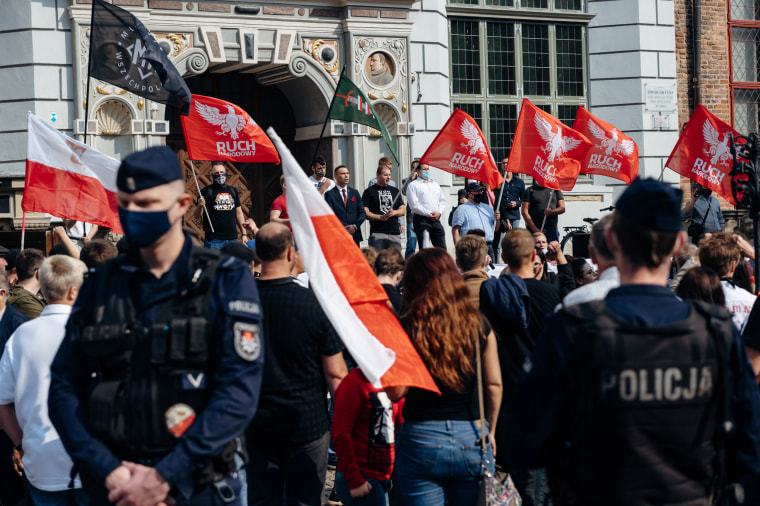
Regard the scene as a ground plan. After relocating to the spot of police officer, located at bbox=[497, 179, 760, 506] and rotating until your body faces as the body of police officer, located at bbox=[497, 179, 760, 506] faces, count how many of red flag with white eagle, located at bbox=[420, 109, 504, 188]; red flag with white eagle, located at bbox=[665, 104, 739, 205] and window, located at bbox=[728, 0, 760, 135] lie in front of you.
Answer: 3

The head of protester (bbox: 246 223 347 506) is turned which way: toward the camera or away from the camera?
away from the camera

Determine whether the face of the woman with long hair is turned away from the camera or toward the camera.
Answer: away from the camera

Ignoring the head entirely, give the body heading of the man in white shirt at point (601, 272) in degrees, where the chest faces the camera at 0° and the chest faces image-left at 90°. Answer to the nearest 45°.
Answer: approximately 135°

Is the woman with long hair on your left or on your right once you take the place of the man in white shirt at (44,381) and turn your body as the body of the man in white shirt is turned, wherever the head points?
on your right

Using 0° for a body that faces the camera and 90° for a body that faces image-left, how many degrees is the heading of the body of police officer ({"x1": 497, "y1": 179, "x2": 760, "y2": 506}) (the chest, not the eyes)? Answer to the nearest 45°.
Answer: approximately 180°

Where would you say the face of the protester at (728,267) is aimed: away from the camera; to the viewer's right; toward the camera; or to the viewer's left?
away from the camera

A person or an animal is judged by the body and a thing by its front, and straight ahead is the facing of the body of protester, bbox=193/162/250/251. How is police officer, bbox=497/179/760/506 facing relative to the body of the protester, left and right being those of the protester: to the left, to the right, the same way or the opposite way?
the opposite way

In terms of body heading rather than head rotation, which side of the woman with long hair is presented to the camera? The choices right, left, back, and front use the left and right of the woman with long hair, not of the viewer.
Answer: back

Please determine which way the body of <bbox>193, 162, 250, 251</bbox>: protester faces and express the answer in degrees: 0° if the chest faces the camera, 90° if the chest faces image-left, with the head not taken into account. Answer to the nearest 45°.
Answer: approximately 0°

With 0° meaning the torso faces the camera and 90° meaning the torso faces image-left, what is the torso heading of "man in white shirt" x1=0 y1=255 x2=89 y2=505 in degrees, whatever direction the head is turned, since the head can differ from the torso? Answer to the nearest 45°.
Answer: approximately 225°

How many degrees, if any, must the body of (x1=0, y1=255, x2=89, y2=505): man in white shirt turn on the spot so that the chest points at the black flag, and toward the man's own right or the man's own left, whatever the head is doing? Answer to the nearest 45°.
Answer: approximately 45° to the man's own left

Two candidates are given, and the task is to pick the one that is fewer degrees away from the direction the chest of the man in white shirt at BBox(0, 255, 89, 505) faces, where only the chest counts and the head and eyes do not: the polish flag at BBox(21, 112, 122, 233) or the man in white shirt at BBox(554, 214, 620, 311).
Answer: the polish flag
